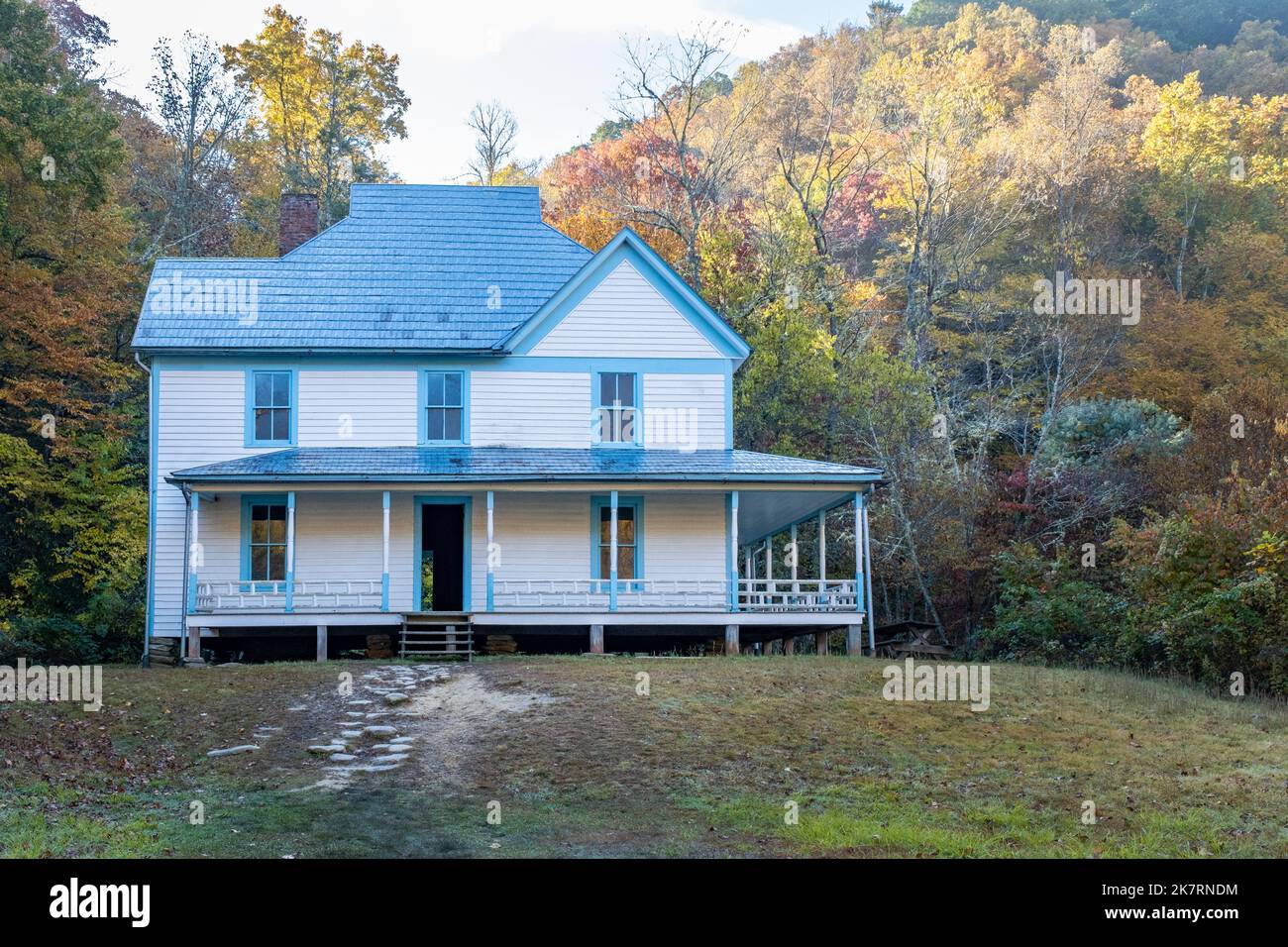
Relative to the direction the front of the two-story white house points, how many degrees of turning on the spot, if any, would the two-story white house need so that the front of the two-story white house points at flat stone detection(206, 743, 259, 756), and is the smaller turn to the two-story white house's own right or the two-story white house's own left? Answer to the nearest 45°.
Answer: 0° — it already faces it

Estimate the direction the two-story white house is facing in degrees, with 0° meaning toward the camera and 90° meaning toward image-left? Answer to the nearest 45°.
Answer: approximately 0°
